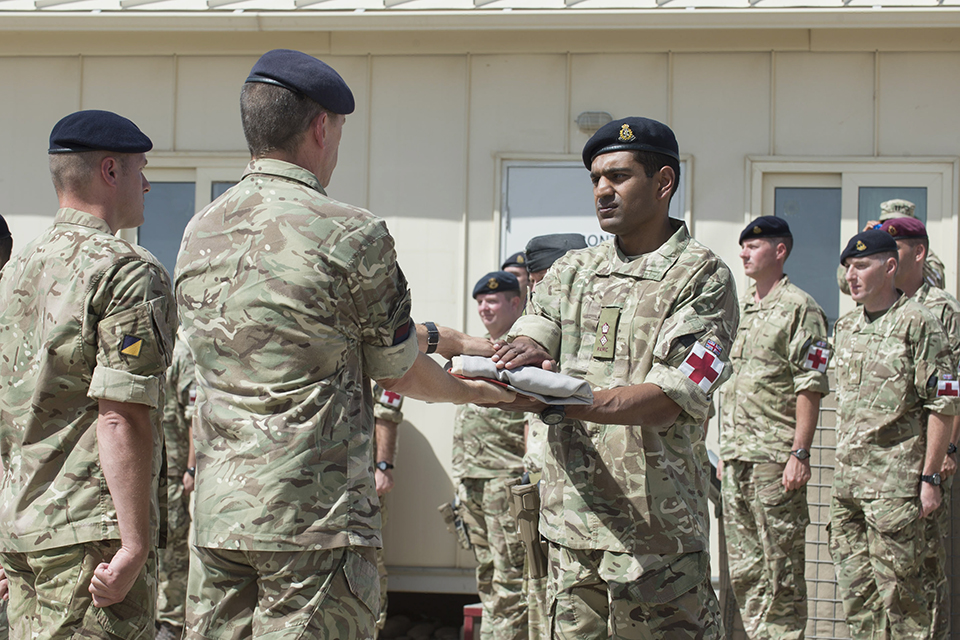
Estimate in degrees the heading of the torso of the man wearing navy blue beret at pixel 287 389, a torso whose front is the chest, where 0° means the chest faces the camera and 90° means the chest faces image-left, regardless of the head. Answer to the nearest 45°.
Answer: approximately 225°

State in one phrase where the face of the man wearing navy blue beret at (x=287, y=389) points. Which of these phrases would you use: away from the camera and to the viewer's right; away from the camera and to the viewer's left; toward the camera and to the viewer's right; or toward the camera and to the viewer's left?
away from the camera and to the viewer's right

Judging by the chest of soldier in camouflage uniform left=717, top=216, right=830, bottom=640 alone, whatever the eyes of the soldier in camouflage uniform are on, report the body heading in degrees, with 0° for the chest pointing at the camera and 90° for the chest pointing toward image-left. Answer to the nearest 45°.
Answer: approximately 45°

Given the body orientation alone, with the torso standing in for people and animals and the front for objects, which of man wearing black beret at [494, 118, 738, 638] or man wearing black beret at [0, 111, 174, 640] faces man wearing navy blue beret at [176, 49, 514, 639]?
man wearing black beret at [494, 118, 738, 638]

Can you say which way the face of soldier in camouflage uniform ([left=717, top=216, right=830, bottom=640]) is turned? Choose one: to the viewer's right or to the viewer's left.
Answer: to the viewer's left

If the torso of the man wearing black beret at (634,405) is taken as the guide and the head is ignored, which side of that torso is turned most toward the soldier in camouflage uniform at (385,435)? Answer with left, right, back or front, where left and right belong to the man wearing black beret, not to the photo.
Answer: right

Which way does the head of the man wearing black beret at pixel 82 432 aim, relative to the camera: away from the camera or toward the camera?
away from the camera

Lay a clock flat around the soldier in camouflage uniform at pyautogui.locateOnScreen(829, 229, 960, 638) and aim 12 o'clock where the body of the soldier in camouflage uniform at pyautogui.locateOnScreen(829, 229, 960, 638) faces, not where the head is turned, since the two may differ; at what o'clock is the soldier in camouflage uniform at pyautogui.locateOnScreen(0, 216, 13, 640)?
the soldier in camouflage uniform at pyautogui.locateOnScreen(0, 216, 13, 640) is roughly at 12 o'clock from the soldier in camouflage uniform at pyautogui.locateOnScreen(829, 229, 960, 638).

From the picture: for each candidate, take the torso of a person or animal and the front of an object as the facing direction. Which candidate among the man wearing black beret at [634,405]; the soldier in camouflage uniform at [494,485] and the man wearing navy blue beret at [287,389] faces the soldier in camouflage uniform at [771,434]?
the man wearing navy blue beret at [287,389]

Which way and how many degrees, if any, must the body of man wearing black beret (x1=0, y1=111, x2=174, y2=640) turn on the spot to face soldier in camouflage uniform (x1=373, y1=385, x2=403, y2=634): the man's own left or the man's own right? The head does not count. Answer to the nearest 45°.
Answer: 0° — they already face them
